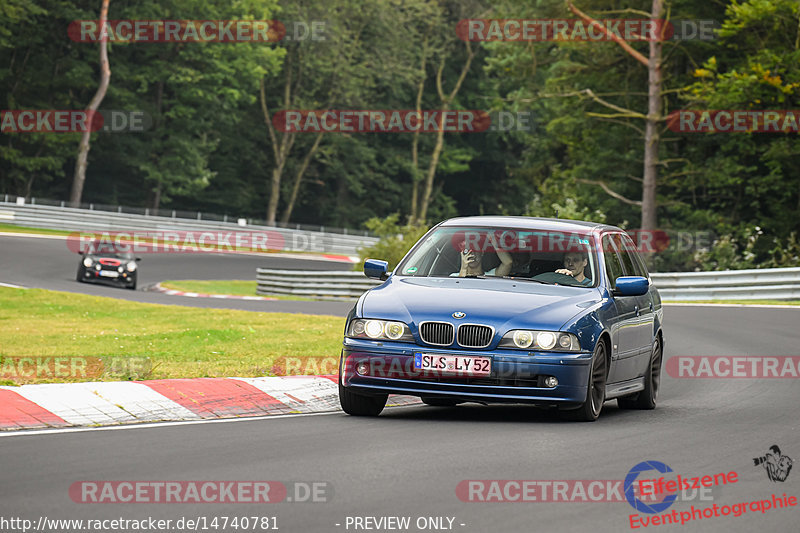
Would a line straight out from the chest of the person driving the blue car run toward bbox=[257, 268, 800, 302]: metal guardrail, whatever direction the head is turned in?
no

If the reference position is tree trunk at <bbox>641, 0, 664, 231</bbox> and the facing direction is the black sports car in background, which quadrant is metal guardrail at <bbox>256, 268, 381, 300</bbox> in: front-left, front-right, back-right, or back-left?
front-left

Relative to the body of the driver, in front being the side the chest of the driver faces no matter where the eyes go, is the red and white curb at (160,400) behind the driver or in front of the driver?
in front

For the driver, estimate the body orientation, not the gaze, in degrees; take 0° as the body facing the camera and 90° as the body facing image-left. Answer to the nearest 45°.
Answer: approximately 45°

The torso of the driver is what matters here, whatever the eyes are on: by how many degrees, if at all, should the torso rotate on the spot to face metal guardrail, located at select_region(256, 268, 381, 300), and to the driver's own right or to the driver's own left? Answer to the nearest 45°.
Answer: approximately 135° to the driver's own right

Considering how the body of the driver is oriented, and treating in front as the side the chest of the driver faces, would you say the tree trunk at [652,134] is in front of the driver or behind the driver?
behind

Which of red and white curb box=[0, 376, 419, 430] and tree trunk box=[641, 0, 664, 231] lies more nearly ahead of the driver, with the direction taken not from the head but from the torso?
the red and white curb

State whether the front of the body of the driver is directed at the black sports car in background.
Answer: no
